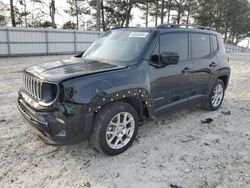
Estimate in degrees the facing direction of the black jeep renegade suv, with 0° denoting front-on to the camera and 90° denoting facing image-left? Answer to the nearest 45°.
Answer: approximately 45°

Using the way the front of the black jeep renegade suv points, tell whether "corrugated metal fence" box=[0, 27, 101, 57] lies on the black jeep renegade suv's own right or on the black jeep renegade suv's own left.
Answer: on the black jeep renegade suv's own right
